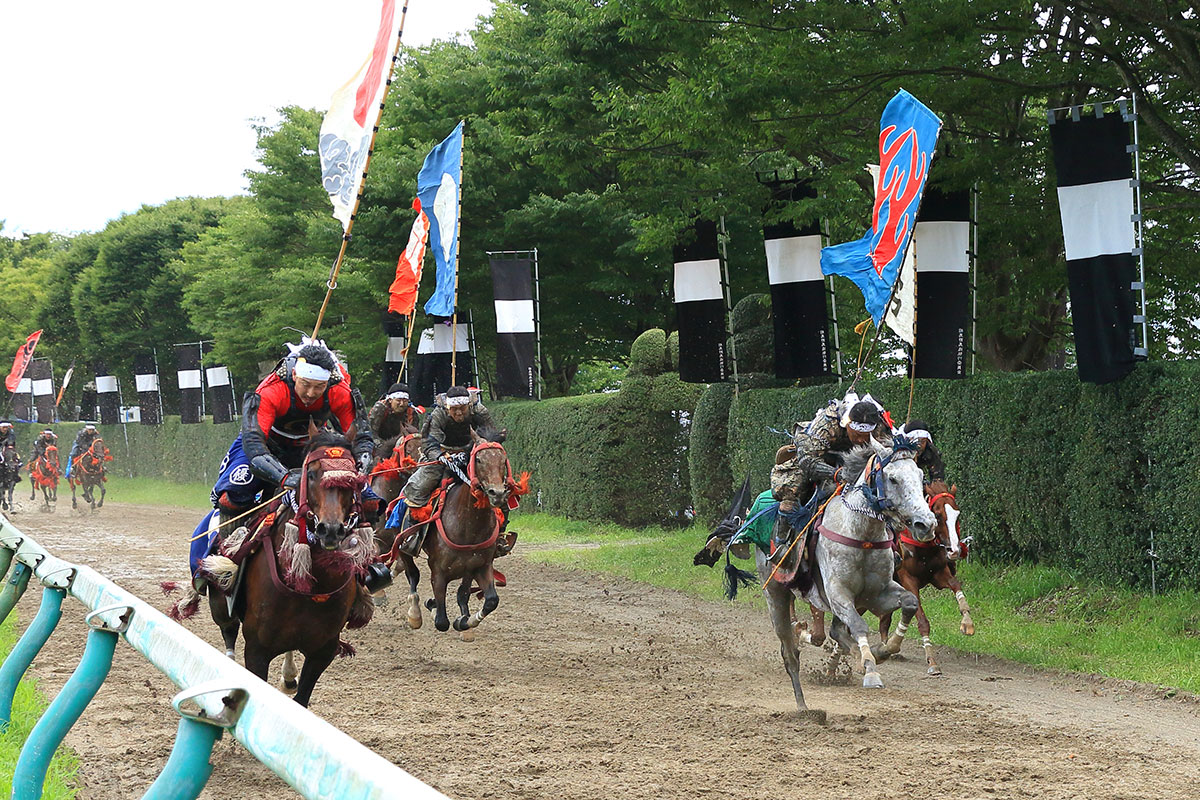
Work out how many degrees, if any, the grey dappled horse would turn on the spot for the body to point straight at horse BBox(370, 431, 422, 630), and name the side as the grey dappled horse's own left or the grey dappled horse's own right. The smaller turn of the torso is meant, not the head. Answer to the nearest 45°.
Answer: approximately 180°

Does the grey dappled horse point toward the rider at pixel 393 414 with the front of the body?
no

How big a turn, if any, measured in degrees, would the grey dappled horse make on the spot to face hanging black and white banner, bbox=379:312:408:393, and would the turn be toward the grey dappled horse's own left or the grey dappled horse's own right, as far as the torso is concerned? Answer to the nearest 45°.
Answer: approximately 180°

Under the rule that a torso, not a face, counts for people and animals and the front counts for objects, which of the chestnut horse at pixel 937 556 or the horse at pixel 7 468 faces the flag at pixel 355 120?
the horse

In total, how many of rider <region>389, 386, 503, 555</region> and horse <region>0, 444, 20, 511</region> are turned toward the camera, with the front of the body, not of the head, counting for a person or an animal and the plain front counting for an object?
2

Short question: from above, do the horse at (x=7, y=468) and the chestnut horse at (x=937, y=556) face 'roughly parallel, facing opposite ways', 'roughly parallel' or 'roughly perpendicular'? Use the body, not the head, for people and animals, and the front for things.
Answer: roughly parallel

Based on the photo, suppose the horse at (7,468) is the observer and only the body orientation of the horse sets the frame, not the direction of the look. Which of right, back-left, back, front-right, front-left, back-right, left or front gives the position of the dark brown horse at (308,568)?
front

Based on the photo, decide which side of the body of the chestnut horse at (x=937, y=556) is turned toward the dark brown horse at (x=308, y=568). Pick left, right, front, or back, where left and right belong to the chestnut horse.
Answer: right

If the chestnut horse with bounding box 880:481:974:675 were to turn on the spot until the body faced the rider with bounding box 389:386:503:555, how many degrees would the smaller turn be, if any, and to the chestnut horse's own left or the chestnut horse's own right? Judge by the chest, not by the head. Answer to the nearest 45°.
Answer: approximately 135° to the chestnut horse's own right

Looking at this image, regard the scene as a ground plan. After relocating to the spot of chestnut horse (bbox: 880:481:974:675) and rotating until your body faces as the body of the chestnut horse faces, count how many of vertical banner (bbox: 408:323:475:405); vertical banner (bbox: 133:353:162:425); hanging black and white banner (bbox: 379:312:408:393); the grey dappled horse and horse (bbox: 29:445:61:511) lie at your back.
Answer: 4

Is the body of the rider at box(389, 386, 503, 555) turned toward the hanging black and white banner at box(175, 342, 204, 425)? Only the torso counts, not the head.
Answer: no

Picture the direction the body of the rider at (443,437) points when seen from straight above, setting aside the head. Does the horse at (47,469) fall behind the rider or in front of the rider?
behind

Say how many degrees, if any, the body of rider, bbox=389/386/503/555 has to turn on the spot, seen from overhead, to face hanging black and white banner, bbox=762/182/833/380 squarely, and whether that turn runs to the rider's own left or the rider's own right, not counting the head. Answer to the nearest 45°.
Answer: approximately 135° to the rider's own left

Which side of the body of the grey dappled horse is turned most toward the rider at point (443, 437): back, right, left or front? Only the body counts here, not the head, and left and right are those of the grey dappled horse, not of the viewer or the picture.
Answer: back

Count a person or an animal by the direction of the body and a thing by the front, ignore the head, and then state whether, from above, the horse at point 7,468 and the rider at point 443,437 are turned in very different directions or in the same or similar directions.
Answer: same or similar directions

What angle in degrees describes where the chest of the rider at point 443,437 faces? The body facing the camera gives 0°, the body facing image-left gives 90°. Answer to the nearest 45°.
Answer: approximately 0°

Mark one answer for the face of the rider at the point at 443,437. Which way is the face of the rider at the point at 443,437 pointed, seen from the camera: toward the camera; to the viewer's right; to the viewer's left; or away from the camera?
toward the camera

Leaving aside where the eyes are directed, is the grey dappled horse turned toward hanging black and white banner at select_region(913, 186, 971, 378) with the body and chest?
no

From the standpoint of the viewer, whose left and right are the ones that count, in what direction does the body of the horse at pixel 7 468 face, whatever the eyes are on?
facing the viewer
